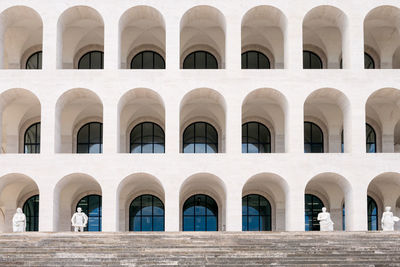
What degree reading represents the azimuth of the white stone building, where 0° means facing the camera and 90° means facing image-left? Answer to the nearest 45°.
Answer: approximately 0°
